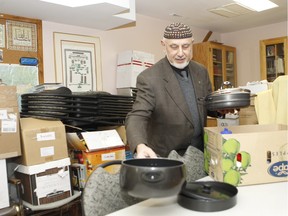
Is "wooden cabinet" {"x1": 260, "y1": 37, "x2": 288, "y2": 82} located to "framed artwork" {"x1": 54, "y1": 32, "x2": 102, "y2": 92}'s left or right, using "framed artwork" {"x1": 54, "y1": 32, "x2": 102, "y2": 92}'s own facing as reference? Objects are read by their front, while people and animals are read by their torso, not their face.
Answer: on its left

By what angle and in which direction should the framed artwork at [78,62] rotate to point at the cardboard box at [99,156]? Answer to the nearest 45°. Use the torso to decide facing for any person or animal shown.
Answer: approximately 45° to its right

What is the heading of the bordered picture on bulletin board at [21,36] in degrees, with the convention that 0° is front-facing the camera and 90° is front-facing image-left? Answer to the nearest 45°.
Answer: approximately 0°

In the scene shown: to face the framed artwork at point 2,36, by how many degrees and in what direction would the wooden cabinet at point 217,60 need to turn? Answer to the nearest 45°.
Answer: approximately 90° to its right

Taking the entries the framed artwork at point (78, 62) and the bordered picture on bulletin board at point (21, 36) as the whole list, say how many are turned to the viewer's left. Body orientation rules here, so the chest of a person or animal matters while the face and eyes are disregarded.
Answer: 0

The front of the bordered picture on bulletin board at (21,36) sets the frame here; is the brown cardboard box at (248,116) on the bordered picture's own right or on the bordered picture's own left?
on the bordered picture's own left

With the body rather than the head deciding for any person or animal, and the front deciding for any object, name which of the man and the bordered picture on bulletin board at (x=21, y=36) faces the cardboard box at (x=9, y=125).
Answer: the bordered picture on bulletin board

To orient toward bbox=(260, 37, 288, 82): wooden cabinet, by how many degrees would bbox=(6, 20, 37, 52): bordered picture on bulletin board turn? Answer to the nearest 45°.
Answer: approximately 90° to its left

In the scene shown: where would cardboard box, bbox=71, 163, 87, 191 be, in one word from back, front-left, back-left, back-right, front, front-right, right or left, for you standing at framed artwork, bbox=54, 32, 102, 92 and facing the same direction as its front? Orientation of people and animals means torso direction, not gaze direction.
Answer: front-right

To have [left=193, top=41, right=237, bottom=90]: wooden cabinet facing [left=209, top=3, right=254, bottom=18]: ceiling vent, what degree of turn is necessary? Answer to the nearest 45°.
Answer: approximately 45° to its right
